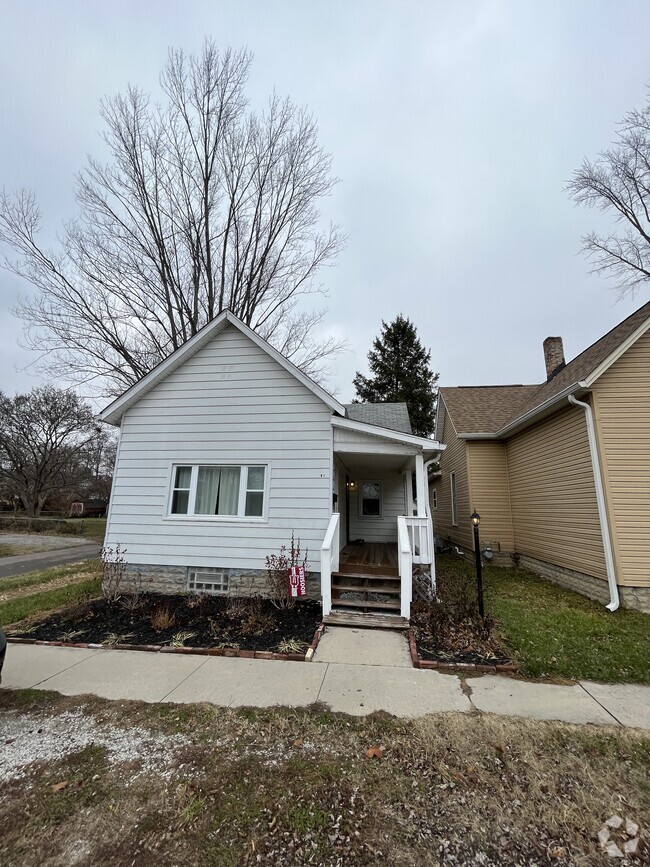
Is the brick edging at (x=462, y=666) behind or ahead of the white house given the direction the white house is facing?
ahead

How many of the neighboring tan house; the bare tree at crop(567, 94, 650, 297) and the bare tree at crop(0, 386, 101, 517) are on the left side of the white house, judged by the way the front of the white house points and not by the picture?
2

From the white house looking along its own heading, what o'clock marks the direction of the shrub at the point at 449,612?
The shrub is roughly at 10 o'clock from the white house.

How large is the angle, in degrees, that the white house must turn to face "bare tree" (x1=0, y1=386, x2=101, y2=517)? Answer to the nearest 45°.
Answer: approximately 135° to its right

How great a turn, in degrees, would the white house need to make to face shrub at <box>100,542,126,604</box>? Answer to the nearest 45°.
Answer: approximately 90° to its right

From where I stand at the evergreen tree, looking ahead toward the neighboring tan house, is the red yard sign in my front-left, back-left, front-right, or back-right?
front-right

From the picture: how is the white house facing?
toward the camera

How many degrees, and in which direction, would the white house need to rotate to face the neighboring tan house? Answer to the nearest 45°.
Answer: approximately 90° to its left

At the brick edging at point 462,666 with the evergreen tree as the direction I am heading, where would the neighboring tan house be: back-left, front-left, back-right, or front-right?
front-right

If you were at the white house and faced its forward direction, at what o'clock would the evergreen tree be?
The evergreen tree is roughly at 7 o'clock from the white house.

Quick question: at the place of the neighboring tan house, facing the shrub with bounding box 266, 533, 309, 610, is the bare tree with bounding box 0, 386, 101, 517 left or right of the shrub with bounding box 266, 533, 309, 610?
right

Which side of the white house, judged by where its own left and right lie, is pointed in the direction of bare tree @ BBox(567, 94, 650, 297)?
left
